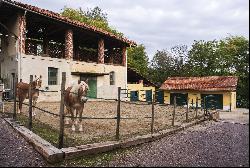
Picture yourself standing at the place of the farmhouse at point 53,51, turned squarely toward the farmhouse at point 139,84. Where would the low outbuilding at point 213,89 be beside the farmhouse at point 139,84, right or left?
right

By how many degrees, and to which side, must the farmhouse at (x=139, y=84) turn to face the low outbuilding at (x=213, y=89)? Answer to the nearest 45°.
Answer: approximately 45° to its left

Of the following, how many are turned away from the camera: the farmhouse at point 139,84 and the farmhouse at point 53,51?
0

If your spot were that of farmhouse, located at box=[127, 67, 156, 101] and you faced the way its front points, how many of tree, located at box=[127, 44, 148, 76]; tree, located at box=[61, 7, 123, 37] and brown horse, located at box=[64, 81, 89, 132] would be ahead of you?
1

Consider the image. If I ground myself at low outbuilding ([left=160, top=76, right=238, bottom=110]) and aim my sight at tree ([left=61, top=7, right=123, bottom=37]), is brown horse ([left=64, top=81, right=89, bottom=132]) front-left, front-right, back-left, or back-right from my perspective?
back-left

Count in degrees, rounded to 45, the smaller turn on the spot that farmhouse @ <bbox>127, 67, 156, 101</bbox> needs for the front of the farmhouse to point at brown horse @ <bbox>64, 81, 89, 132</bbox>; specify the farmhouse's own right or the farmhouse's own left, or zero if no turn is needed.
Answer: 0° — it already faces it

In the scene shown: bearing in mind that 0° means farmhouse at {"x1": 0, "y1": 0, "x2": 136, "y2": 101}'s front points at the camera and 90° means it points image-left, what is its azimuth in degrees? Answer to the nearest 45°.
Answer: approximately 315°

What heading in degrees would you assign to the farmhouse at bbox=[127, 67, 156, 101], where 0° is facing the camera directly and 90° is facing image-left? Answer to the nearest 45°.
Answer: approximately 0°

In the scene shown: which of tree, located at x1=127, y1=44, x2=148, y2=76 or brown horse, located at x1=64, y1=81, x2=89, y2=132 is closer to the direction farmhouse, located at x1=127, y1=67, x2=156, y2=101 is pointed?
the brown horse

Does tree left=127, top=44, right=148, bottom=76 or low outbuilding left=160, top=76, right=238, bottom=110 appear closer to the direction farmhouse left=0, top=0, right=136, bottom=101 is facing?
the low outbuilding

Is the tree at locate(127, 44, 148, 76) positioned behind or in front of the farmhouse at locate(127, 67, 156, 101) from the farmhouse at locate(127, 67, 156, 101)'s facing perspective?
behind

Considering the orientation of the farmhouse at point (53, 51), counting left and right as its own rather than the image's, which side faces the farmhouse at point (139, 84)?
left
